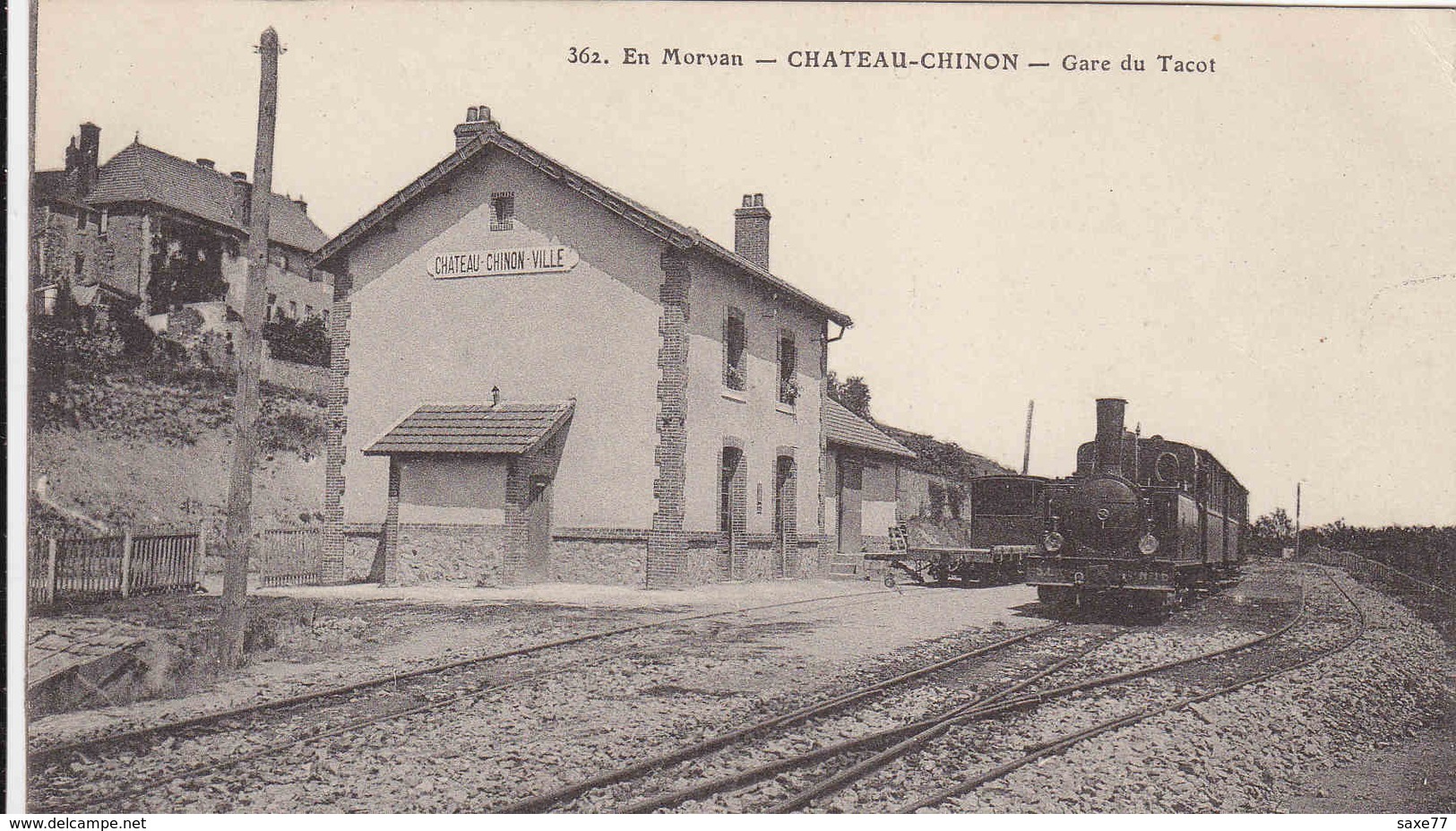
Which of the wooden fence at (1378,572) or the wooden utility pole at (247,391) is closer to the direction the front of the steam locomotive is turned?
the wooden utility pole

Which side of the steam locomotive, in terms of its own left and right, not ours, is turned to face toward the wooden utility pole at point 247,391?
front

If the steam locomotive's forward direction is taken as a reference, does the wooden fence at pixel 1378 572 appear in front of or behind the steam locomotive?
behind

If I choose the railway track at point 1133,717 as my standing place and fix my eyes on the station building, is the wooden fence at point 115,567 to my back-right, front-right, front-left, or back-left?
front-left

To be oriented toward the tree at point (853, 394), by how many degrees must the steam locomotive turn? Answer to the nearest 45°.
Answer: approximately 135° to its right

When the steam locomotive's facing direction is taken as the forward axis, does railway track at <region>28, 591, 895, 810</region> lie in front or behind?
in front

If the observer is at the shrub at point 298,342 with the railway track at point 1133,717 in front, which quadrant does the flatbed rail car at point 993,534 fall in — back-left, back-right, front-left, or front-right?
front-left
